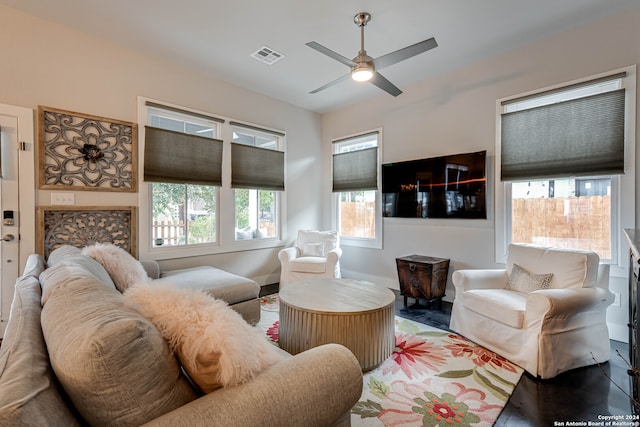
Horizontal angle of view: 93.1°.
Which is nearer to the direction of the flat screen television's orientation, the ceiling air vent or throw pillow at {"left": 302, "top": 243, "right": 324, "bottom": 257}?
the ceiling air vent

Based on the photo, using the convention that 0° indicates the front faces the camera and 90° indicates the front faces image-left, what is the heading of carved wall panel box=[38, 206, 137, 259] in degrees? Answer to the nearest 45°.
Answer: approximately 0°

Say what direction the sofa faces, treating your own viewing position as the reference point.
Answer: facing to the right of the viewer

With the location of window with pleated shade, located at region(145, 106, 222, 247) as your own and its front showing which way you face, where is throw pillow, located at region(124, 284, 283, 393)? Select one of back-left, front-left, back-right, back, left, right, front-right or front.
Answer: front-right

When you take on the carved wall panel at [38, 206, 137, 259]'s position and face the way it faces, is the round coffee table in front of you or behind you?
in front

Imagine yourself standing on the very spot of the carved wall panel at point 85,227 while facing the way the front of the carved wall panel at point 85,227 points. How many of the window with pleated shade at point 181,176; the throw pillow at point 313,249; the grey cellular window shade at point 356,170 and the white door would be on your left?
3

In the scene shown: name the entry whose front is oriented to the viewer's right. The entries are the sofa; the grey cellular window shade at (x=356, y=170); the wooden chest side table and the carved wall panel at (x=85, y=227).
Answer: the sofa

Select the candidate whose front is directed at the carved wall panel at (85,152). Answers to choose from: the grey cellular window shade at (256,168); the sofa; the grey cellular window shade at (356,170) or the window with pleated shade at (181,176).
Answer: the grey cellular window shade at (356,170)

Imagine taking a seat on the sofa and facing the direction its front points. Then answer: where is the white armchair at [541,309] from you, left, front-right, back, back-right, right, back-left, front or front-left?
front

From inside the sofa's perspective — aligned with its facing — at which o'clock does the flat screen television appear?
The flat screen television is roughly at 11 o'clock from the sofa.

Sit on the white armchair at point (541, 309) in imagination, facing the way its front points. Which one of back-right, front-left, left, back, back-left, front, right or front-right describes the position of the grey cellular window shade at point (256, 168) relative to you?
front-right

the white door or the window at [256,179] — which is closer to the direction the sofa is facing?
the window

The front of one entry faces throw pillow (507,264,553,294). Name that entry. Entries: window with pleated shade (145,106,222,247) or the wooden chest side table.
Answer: the window with pleated shade

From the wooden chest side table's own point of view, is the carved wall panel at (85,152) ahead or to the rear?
ahead

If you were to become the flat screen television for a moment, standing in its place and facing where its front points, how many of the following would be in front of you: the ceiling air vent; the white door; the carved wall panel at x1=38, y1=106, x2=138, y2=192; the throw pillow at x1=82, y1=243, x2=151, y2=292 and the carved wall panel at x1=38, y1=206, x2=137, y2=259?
5

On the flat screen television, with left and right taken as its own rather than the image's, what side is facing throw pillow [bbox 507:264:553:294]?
left

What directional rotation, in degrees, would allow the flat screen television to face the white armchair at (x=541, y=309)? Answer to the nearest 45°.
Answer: approximately 90° to its left

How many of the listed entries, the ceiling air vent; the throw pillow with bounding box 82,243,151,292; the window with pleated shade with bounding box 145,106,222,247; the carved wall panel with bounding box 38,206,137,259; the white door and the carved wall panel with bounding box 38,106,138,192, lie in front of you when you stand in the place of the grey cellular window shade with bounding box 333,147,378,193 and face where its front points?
6

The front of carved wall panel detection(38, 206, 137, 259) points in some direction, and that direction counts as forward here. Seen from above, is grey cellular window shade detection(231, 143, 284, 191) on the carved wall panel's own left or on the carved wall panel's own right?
on the carved wall panel's own left

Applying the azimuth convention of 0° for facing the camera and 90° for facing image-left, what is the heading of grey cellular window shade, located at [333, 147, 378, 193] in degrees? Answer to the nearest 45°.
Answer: approximately 45°

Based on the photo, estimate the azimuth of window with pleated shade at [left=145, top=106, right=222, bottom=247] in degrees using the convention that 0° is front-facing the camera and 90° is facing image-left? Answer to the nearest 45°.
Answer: approximately 315°

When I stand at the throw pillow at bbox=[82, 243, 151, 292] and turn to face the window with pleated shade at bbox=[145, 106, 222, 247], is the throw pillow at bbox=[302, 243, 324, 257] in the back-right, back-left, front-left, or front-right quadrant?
front-right
